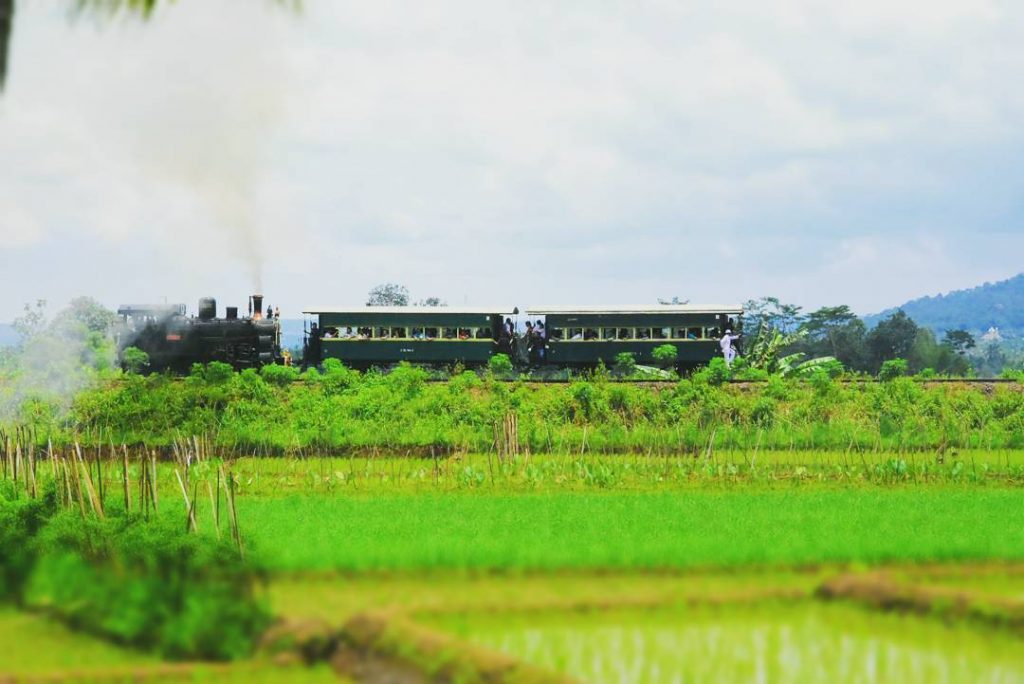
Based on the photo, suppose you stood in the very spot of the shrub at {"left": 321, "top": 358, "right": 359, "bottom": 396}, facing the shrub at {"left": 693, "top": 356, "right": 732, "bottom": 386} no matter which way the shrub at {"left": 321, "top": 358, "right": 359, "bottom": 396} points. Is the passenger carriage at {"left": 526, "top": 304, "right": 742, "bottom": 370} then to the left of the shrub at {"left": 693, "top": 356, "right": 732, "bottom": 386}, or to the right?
left

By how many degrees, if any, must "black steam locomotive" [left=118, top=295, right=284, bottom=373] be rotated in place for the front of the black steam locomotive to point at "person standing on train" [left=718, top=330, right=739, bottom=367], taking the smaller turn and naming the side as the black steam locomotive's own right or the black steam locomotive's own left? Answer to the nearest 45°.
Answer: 0° — it already faces them

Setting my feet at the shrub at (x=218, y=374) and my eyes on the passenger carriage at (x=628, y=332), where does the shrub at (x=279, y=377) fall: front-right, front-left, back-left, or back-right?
front-right

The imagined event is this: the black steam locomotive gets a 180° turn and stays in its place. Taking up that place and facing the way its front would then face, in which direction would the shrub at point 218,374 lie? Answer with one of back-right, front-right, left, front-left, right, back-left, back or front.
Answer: left

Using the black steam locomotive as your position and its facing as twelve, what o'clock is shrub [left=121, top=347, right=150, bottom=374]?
The shrub is roughly at 6 o'clock from the black steam locomotive.

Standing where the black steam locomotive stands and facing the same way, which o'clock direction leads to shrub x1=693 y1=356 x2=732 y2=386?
The shrub is roughly at 1 o'clock from the black steam locomotive.

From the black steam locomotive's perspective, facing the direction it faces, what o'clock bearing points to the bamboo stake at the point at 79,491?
The bamboo stake is roughly at 3 o'clock from the black steam locomotive.

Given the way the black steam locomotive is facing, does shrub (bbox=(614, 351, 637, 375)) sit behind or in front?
in front

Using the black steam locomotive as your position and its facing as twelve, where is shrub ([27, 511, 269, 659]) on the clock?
The shrub is roughly at 3 o'clock from the black steam locomotive.

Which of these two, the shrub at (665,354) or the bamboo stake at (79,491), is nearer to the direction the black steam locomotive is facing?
the shrub

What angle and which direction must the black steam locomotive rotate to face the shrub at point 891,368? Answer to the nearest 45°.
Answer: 0° — it already faces it

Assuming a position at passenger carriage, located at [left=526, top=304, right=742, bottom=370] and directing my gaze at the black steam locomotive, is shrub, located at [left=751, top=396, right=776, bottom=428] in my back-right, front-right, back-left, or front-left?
back-left

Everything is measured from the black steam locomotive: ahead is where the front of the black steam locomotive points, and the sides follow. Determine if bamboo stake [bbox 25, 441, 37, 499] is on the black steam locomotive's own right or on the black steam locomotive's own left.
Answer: on the black steam locomotive's own right

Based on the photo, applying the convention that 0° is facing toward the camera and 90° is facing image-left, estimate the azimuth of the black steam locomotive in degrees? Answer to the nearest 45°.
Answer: approximately 270°
